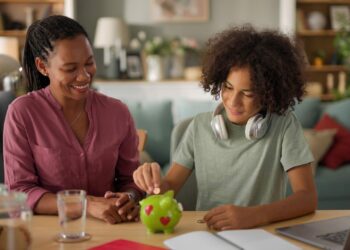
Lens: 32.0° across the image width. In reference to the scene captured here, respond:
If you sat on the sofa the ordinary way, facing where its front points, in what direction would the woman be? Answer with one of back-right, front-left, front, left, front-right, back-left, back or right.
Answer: front

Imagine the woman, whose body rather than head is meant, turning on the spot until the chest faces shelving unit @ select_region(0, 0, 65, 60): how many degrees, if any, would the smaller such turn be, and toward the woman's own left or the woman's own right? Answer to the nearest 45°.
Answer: approximately 135° to the woman's own left

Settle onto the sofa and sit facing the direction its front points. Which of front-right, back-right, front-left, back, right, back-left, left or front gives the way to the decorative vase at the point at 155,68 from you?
back

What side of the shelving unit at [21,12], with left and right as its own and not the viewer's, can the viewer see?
front

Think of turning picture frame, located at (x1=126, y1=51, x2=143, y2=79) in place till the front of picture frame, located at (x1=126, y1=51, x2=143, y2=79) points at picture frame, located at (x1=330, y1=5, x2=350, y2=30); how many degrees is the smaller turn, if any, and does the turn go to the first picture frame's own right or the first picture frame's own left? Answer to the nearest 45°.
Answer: approximately 90° to the first picture frame's own left

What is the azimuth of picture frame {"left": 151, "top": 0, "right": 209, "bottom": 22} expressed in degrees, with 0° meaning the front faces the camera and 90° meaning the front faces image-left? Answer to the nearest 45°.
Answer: approximately 0°

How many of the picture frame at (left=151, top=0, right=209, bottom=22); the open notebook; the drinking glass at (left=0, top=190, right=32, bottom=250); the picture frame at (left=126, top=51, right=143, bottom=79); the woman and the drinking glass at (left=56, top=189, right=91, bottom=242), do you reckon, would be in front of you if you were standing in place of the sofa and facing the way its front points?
4

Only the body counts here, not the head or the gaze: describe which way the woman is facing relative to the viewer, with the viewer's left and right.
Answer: facing the viewer and to the right of the viewer

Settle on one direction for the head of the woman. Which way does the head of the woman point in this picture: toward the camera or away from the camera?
toward the camera

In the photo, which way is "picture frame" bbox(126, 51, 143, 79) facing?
toward the camera

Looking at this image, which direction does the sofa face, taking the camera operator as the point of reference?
facing the viewer

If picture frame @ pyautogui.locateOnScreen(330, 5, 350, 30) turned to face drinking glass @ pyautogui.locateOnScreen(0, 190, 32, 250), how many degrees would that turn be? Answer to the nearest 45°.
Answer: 0° — it already faces it

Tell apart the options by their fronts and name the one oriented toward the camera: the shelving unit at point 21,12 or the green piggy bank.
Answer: the shelving unit

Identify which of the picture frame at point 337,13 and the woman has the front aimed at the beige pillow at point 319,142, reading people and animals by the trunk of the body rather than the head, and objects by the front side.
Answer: the picture frame

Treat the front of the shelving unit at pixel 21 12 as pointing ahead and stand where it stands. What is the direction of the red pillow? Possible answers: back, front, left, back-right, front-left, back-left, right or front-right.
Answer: front-left

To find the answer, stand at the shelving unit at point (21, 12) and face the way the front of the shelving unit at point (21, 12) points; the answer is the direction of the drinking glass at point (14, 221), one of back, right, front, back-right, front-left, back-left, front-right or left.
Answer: front
